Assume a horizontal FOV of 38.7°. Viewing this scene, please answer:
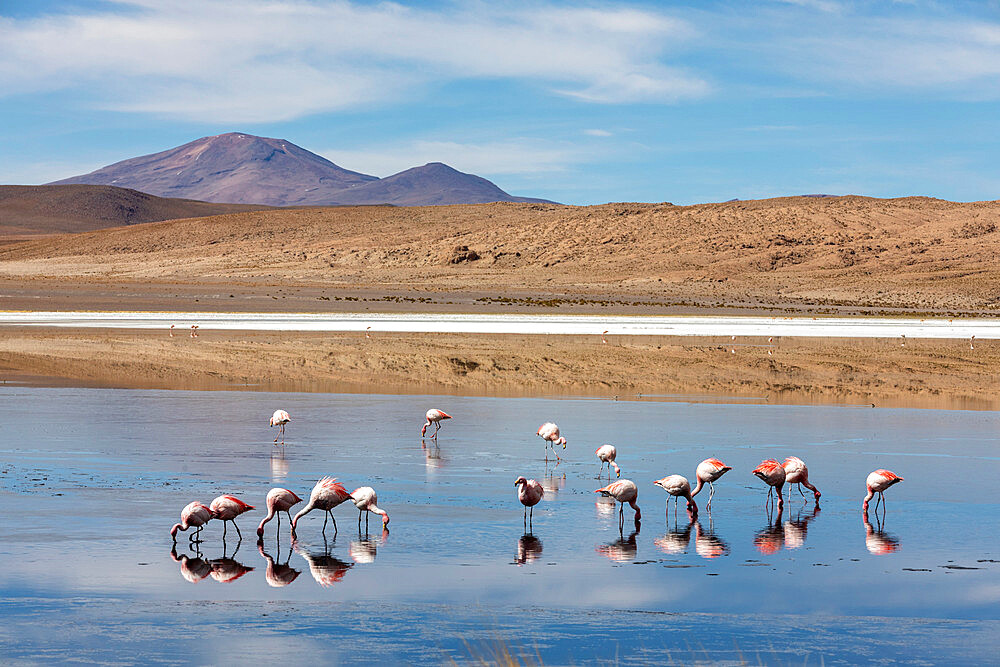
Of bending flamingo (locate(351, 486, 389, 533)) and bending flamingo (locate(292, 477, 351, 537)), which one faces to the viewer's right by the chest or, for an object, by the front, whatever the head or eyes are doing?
bending flamingo (locate(351, 486, 389, 533))

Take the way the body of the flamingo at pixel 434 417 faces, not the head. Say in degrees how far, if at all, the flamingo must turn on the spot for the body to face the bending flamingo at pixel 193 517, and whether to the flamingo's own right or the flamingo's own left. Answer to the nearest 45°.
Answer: approximately 90° to the flamingo's own left

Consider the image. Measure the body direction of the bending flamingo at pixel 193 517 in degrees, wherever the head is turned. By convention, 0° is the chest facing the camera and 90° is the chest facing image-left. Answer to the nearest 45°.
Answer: approximately 90°

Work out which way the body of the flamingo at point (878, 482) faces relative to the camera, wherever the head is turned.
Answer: to the viewer's left

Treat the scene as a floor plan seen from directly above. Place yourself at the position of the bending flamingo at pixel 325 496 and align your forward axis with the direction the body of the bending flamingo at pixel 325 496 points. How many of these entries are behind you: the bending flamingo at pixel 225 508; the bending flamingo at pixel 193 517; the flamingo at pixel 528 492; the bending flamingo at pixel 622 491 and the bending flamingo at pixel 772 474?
3

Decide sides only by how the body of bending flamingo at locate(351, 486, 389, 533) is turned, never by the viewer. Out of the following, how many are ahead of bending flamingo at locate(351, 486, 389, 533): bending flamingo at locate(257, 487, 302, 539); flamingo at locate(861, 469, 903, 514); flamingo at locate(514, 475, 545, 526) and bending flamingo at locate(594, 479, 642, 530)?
3

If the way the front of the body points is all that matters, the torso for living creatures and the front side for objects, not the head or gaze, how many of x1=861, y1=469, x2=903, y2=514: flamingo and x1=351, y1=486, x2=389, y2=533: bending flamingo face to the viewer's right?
1

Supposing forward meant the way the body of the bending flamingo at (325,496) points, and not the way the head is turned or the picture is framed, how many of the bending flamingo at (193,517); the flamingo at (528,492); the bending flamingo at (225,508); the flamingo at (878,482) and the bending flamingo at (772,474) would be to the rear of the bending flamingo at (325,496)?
3

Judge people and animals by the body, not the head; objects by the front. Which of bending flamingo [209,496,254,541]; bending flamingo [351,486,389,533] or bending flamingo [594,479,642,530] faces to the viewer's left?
bending flamingo [209,496,254,541]

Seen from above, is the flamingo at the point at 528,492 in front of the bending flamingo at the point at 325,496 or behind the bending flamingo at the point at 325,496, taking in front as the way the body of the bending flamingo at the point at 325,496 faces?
behind

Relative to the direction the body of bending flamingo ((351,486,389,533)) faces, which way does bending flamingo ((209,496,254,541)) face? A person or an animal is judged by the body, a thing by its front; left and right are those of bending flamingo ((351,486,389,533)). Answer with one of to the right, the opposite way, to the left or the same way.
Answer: the opposite way

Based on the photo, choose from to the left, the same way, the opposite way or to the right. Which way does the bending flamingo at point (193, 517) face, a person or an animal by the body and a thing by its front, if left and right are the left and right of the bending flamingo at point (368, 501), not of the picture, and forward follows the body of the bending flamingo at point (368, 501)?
the opposite way

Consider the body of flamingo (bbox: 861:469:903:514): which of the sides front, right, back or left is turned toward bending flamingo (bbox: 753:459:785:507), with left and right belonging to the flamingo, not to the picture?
front

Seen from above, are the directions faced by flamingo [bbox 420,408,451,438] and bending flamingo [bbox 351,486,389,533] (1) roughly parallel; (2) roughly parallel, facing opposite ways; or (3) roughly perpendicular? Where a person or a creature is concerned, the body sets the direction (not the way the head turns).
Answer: roughly parallel, facing opposite ways

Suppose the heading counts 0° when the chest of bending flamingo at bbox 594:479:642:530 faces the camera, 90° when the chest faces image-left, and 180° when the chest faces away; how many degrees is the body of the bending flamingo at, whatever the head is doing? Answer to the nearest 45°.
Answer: approximately 270°

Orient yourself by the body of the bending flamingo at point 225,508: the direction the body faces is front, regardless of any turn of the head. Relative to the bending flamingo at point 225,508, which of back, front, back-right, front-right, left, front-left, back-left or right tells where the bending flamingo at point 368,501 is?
back

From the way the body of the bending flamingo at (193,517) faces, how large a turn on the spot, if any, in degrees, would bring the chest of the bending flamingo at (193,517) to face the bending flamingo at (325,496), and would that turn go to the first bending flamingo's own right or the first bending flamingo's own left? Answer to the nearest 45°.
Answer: approximately 180°

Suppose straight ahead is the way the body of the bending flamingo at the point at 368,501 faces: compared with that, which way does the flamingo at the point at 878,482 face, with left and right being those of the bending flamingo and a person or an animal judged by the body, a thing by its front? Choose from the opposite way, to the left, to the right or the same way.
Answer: the opposite way

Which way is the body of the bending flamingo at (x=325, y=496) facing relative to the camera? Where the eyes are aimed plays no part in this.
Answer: to the viewer's left
